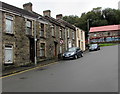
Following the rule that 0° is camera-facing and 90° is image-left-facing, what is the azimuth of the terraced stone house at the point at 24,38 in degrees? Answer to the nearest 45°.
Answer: approximately 315°
